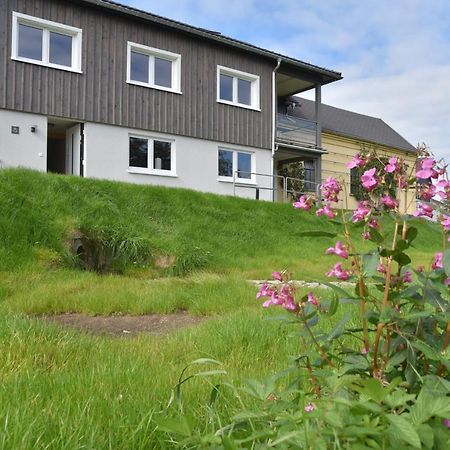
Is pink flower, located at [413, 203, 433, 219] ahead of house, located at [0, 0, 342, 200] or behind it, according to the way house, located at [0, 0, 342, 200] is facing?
ahead

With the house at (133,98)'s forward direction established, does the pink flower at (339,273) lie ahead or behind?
ahead

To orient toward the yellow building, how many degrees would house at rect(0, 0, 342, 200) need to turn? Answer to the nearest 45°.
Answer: approximately 90° to its left

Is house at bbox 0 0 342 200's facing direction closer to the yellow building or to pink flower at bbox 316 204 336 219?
the pink flower

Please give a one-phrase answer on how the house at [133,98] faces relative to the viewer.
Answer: facing the viewer and to the right of the viewer
